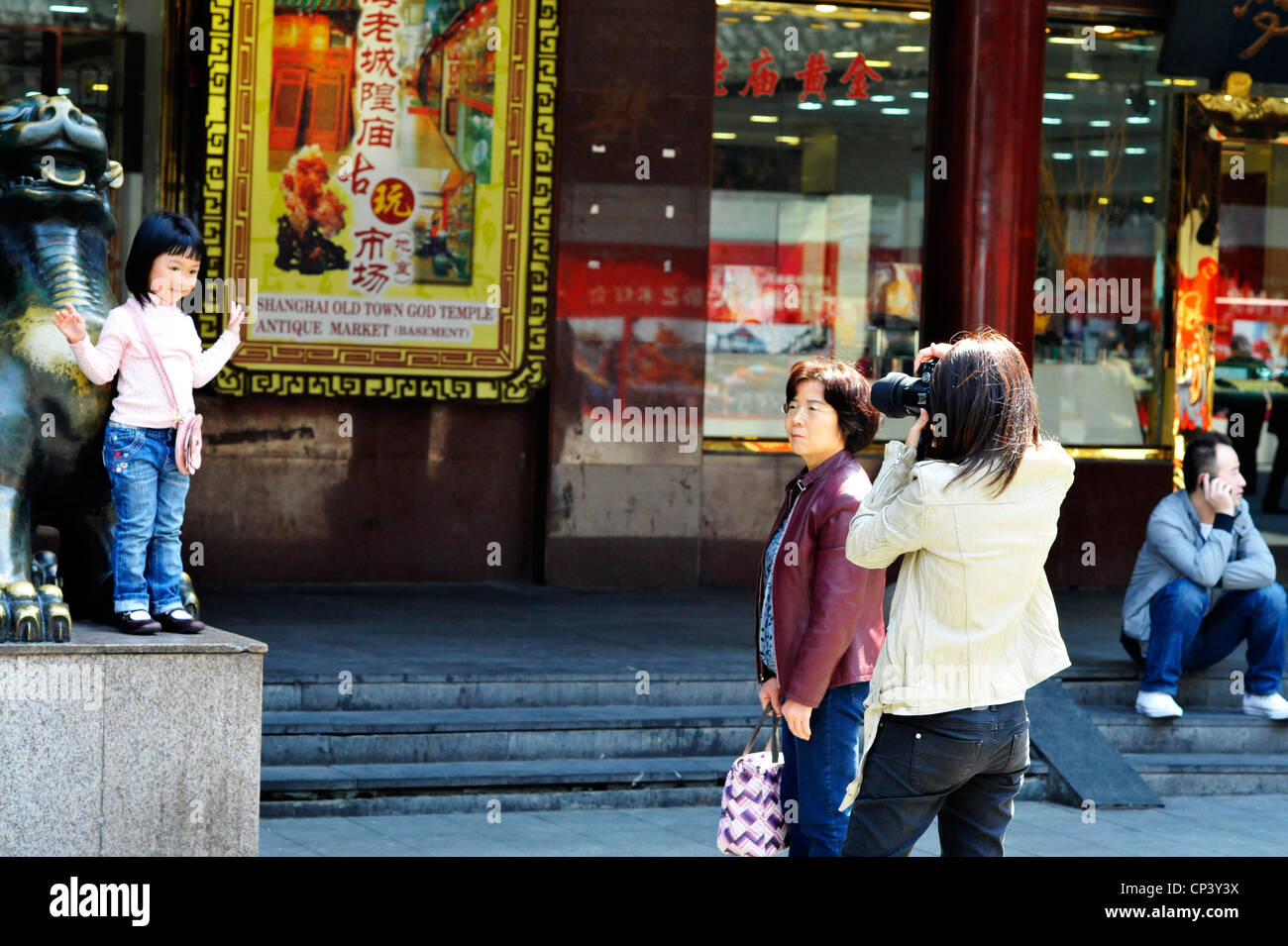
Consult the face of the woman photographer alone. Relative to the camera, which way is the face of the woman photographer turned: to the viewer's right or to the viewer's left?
to the viewer's left

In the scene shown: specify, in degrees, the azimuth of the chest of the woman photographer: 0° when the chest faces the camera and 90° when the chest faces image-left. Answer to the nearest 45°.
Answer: approximately 135°

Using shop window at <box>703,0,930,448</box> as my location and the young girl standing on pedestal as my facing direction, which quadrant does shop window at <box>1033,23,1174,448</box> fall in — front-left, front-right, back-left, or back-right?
back-left

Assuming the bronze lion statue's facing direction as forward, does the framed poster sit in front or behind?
behind

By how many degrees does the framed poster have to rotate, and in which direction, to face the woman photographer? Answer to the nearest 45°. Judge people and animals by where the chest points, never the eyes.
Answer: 0° — it already faces them

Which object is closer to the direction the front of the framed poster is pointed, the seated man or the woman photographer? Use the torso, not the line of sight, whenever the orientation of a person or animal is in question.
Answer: the woman photographer

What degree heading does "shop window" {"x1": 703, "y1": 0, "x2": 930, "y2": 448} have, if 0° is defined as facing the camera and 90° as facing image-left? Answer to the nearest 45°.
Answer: approximately 0°

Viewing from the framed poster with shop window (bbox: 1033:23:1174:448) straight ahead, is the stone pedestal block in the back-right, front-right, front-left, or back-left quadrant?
back-right
